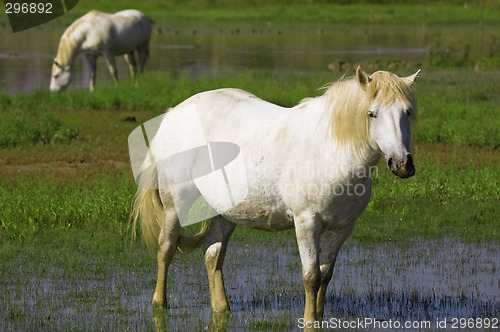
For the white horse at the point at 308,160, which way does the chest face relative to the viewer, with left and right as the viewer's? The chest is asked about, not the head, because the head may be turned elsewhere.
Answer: facing the viewer and to the right of the viewer

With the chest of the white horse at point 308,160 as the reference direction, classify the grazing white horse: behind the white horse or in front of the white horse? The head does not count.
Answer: behind
